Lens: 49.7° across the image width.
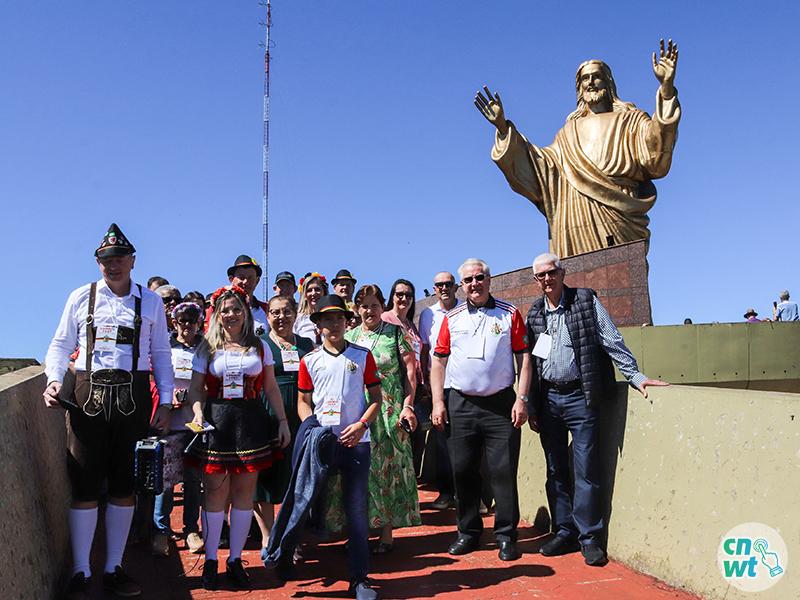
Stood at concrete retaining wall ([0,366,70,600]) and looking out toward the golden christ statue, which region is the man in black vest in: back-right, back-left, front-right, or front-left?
front-right

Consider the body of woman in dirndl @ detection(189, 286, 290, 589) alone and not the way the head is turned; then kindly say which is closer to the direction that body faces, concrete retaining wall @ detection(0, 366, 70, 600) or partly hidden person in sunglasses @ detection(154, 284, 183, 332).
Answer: the concrete retaining wall

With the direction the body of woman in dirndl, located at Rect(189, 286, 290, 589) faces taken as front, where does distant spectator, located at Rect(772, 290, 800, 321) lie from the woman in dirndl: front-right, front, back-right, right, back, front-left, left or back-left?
back-left

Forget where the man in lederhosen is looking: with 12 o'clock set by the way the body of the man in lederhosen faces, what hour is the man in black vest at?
The man in black vest is roughly at 9 o'clock from the man in lederhosen.

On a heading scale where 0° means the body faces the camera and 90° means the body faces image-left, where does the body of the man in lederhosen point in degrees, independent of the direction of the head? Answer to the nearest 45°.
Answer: approximately 0°

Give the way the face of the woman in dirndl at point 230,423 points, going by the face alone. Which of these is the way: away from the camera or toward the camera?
toward the camera

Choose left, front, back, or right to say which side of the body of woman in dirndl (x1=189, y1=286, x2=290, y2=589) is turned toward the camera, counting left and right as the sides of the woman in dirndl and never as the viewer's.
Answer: front

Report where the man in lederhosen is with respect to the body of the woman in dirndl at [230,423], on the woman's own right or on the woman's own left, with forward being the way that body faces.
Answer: on the woman's own right

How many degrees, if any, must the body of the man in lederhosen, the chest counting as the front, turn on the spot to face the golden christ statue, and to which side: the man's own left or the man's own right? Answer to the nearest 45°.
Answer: approximately 135° to the man's own left

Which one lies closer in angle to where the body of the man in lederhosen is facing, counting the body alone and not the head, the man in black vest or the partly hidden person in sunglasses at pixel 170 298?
the man in black vest

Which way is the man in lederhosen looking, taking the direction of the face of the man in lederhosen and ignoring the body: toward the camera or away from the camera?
toward the camera

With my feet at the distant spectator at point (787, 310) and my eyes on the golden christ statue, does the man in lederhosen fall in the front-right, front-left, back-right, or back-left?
front-left

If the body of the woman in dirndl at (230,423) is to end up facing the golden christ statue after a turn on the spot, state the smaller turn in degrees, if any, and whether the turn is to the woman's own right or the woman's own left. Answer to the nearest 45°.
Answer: approximately 135° to the woman's own left

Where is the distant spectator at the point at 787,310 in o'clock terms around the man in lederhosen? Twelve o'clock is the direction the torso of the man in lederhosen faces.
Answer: The distant spectator is roughly at 8 o'clock from the man in lederhosen.

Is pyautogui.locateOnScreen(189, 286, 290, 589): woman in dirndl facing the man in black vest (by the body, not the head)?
no

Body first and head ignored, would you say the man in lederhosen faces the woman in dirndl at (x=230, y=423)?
no

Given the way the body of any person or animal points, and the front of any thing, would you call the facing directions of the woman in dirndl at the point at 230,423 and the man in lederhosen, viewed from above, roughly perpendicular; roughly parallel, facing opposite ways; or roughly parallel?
roughly parallel
